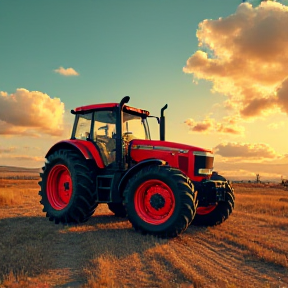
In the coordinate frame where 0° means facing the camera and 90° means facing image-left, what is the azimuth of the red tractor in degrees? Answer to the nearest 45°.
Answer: approximately 315°
